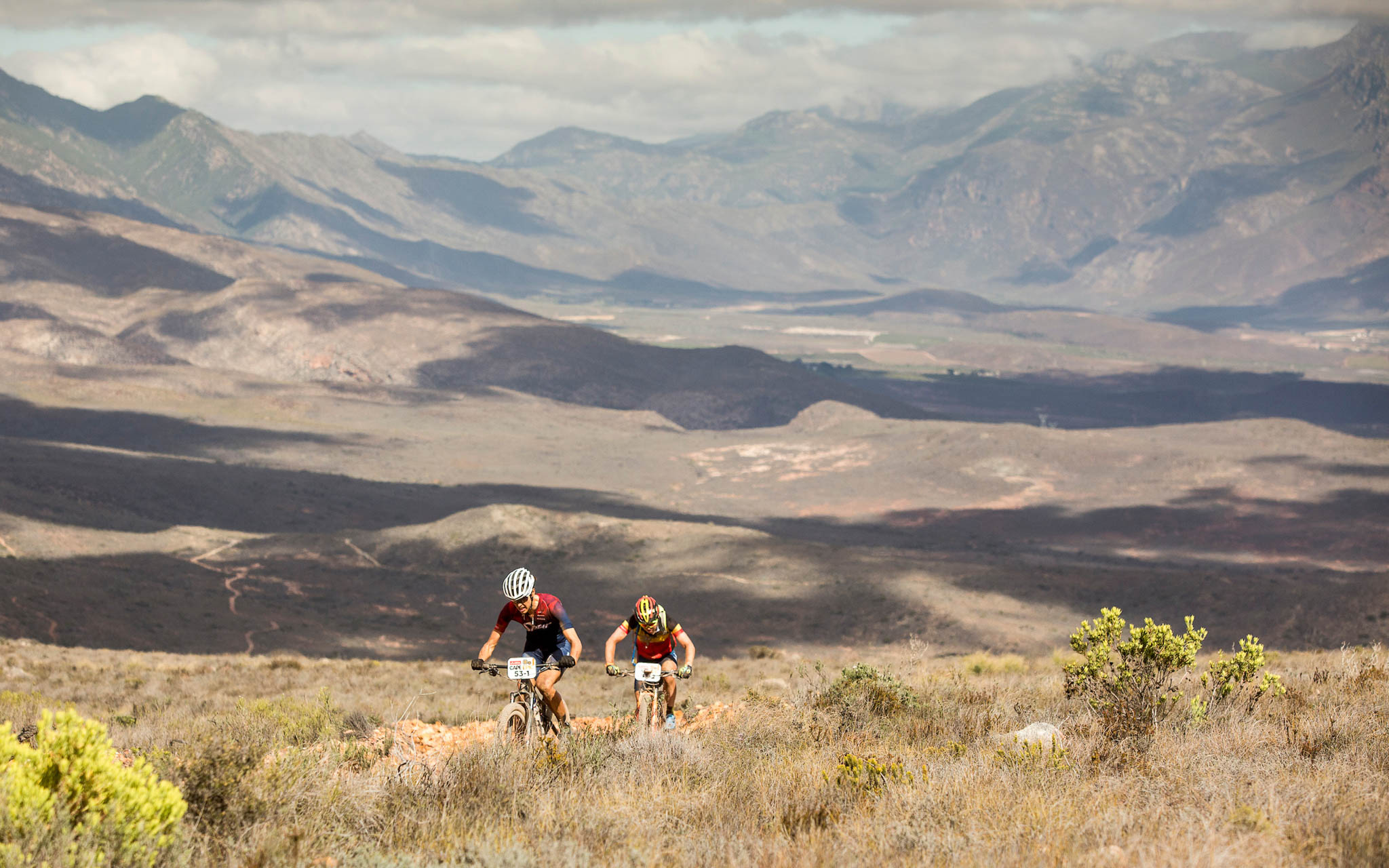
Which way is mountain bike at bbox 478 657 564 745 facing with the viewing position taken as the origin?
facing the viewer and to the left of the viewer

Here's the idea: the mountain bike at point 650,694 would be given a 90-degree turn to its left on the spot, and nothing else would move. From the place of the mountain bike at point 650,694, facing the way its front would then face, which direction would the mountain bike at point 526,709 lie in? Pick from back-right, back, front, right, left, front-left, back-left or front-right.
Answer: back-right

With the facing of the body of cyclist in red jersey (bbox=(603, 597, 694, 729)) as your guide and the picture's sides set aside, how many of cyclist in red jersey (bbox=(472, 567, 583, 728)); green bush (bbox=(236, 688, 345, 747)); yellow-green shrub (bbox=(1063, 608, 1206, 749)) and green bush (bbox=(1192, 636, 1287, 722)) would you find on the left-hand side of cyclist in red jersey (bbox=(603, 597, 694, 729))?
2

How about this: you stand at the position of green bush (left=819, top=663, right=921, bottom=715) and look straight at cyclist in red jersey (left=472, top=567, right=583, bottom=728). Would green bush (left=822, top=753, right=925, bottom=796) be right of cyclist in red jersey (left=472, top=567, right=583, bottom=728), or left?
left

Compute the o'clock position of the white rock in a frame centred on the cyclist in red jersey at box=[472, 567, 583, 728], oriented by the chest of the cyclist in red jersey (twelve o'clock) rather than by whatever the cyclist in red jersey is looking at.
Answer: The white rock is roughly at 8 o'clock from the cyclist in red jersey.

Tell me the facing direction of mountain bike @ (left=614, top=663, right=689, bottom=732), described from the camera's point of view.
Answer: facing the viewer

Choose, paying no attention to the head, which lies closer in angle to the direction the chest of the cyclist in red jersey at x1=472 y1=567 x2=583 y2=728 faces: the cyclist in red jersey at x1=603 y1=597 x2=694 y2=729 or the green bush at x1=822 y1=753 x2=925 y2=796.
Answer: the green bush

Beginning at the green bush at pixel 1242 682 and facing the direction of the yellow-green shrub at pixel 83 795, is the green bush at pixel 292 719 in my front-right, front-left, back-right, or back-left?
front-right

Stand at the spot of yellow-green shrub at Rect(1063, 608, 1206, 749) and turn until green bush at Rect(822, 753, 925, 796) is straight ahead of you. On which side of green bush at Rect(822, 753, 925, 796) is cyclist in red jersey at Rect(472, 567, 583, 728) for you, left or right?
right

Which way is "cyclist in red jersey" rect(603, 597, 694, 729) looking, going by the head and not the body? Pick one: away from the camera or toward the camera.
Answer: toward the camera

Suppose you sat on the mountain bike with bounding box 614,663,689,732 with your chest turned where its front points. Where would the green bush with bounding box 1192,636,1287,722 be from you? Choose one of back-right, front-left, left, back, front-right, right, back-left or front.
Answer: left

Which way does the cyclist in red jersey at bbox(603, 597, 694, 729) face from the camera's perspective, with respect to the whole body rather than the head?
toward the camera
